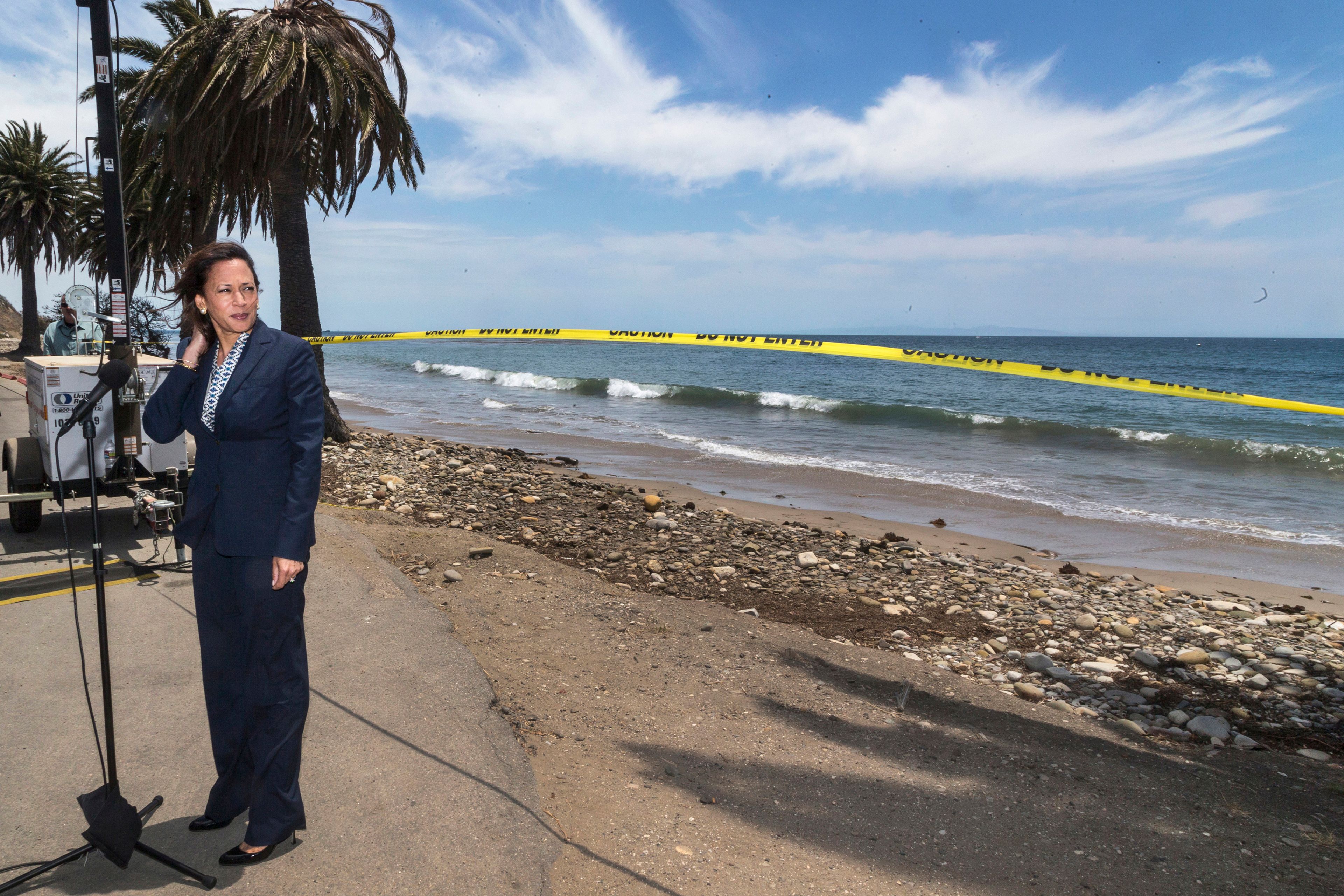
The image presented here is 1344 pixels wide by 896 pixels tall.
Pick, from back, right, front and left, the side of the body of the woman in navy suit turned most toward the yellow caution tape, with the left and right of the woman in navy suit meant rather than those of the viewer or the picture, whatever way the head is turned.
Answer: back

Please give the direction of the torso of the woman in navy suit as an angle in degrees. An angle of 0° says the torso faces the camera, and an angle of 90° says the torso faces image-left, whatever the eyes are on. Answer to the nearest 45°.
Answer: approximately 45°

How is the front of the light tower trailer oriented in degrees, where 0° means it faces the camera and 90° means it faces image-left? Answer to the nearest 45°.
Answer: approximately 315°

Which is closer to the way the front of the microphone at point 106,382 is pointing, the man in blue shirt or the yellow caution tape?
the yellow caution tape

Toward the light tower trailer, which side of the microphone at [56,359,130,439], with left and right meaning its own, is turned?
left

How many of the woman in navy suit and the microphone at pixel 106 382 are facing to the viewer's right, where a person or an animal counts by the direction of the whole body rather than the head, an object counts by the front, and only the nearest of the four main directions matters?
1

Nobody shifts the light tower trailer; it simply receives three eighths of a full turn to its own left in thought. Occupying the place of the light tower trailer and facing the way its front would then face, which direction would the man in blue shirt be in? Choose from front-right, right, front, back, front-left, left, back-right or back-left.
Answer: front

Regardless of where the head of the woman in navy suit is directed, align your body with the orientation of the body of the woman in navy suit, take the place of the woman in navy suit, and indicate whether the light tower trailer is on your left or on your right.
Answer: on your right

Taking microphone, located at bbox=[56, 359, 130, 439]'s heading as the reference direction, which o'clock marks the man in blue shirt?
The man in blue shirt is roughly at 9 o'clock from the microphone.

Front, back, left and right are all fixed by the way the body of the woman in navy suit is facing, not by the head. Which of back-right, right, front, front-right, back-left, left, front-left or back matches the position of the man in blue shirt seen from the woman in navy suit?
back-right

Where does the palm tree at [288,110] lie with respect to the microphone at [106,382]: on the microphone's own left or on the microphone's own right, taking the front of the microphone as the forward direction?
on the microphone's own left

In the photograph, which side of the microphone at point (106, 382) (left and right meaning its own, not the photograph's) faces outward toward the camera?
right
